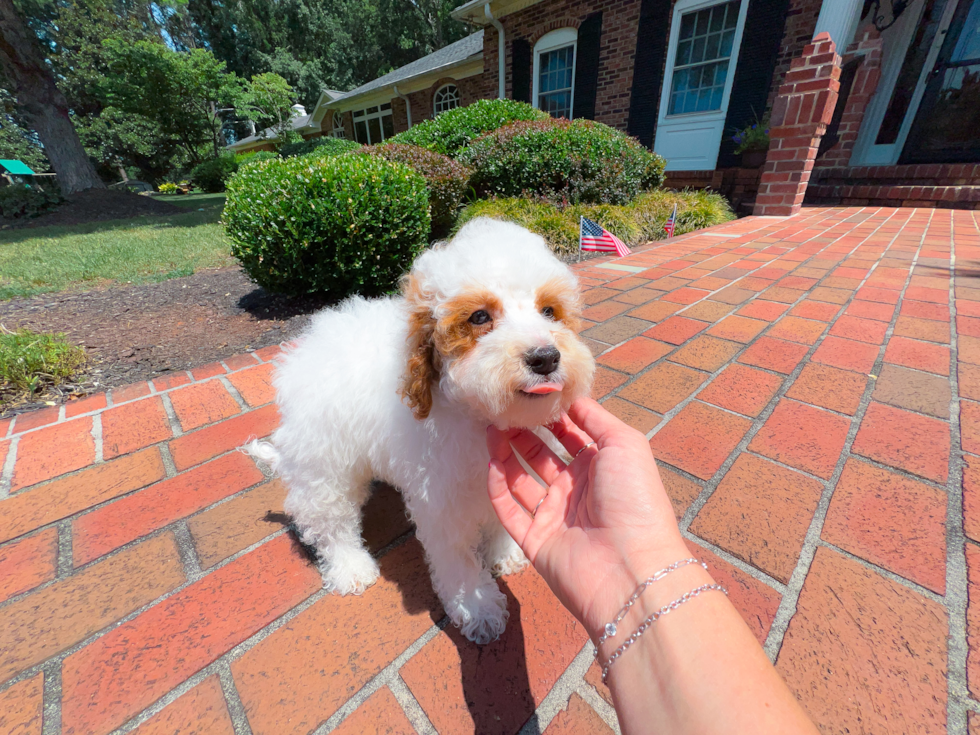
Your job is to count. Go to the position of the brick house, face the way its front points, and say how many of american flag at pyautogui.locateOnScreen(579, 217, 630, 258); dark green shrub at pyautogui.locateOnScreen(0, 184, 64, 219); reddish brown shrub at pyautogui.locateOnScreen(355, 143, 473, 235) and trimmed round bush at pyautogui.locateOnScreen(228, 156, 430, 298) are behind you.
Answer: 0

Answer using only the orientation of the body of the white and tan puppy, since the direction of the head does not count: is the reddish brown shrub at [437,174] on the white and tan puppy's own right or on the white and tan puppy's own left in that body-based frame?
on the white and tan puppy's own left

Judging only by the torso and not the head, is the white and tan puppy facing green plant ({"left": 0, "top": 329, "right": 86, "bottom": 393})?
no

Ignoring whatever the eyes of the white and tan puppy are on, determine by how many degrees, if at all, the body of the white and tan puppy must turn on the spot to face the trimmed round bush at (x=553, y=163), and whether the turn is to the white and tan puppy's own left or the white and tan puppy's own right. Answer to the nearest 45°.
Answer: approximately 90° to the white and tan puppy's own left

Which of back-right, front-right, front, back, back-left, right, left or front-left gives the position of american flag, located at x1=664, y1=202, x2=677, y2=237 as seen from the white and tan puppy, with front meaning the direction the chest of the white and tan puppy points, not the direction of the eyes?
left

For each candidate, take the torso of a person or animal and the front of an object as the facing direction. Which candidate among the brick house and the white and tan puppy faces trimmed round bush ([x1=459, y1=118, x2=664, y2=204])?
the brick house

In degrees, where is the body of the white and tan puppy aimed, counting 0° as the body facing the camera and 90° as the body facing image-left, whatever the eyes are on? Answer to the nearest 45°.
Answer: approximately 315°

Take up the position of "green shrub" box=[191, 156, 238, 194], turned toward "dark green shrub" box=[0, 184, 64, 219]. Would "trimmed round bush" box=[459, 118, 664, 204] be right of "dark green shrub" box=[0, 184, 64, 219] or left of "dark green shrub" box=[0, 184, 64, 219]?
left

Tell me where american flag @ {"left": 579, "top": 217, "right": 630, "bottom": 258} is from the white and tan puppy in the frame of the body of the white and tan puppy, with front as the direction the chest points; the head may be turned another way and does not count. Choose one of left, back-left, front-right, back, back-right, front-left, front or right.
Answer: left

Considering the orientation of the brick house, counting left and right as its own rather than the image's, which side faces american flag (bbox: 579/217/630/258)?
front

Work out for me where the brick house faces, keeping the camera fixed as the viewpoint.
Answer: facing the viewer and to the left of the viewer

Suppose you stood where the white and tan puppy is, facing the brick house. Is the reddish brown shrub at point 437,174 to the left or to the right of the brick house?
left

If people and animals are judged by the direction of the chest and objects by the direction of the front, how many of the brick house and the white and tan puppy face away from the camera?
0

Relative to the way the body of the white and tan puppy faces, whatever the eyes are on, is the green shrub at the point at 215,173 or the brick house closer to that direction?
the brick house

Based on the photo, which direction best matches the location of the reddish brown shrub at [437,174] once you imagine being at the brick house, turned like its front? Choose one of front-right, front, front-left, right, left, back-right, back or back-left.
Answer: front

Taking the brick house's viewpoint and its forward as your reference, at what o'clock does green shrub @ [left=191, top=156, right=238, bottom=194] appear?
The green shrub is roughly at 2 o'clock from the brick house.

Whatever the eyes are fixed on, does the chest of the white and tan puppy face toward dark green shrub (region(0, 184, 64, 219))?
no

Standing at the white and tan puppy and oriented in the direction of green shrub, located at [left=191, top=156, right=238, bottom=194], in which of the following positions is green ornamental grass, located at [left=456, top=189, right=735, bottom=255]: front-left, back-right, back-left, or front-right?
front-right

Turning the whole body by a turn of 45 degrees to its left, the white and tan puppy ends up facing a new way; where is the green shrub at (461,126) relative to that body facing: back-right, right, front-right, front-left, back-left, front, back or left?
left

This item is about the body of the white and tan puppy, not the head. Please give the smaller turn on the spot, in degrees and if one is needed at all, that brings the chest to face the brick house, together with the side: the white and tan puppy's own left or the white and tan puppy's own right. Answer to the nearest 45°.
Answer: approximately 90° to the white and tan puppy's own left

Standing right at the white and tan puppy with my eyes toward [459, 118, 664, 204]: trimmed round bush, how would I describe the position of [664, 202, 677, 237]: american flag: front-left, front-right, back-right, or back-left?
front-right
